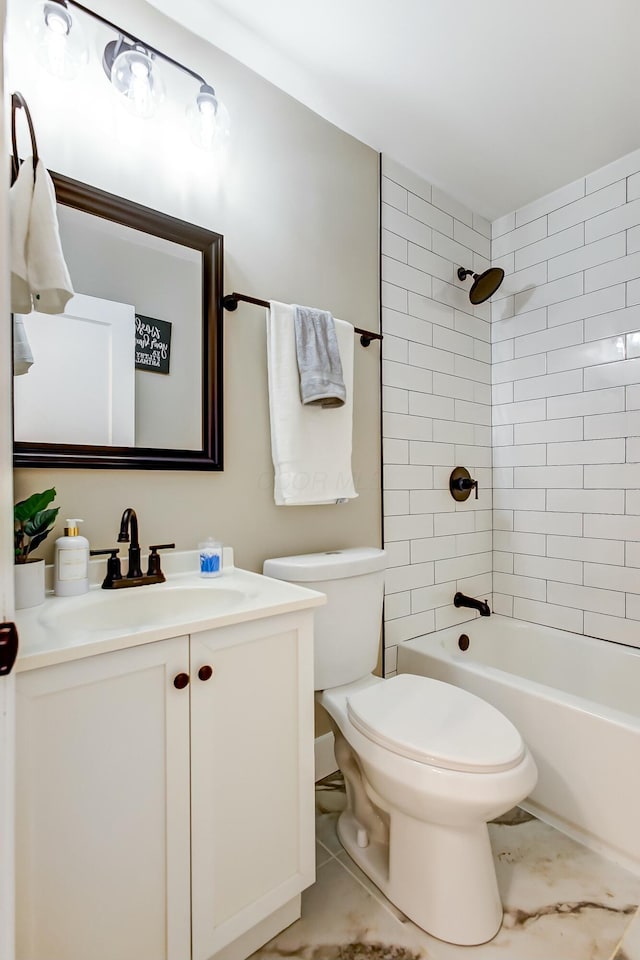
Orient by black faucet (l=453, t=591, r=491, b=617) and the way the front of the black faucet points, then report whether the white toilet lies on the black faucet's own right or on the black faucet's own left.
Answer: on the black faucet's own right

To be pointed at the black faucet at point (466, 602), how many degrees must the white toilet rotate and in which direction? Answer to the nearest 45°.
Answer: approximately 135° to its left

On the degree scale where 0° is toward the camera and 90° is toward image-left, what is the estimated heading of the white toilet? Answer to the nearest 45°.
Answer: approximately 315°

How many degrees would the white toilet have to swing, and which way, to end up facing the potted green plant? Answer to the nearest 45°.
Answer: approximately 135° to its right

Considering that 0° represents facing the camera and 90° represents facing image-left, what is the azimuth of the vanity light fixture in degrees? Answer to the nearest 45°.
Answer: approximately 315°

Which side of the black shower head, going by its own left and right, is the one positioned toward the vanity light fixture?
right

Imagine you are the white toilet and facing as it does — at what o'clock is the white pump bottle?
The white pump bottle is roughly at 4 o'clock from the white toilet.
